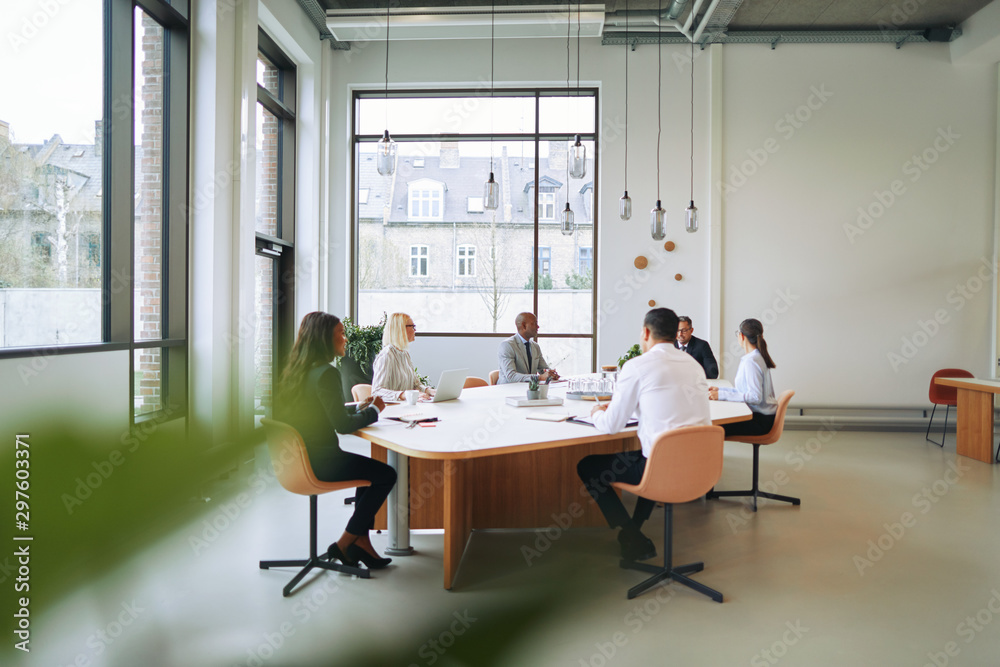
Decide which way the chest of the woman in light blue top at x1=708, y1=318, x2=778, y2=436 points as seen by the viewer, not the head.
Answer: to the viewer's left

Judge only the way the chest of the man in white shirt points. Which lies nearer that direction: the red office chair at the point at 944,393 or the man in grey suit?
the man in grey suit

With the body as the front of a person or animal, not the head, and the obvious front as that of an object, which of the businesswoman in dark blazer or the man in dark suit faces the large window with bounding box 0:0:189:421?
the man in dark suit

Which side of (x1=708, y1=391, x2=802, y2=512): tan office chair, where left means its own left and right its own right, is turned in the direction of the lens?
left

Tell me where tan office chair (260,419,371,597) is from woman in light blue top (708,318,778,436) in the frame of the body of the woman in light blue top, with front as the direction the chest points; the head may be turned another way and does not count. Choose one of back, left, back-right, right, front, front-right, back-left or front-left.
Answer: front-left

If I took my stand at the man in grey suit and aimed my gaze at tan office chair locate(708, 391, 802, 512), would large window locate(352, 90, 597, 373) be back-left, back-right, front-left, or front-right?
back-left

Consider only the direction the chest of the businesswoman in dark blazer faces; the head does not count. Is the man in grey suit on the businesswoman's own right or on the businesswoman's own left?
on the businesswoman's own left

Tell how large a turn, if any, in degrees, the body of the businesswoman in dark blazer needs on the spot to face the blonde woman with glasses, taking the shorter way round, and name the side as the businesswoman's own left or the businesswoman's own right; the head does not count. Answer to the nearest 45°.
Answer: approximately 90° to the businesswoman's own left

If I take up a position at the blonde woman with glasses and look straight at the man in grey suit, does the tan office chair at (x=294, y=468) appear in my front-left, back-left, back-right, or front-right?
back-right

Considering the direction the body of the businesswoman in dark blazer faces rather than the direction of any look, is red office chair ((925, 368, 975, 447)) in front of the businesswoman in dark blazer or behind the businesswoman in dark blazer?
in front

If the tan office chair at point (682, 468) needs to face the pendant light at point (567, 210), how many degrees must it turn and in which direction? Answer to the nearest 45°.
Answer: approximately 45° to its right

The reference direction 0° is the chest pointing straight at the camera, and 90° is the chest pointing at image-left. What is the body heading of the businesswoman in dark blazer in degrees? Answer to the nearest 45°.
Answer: approximately 270°

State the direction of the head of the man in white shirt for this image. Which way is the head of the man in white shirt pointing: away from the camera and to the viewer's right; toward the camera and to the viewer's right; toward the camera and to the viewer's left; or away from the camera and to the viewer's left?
away from the camera and to the viewer's left
